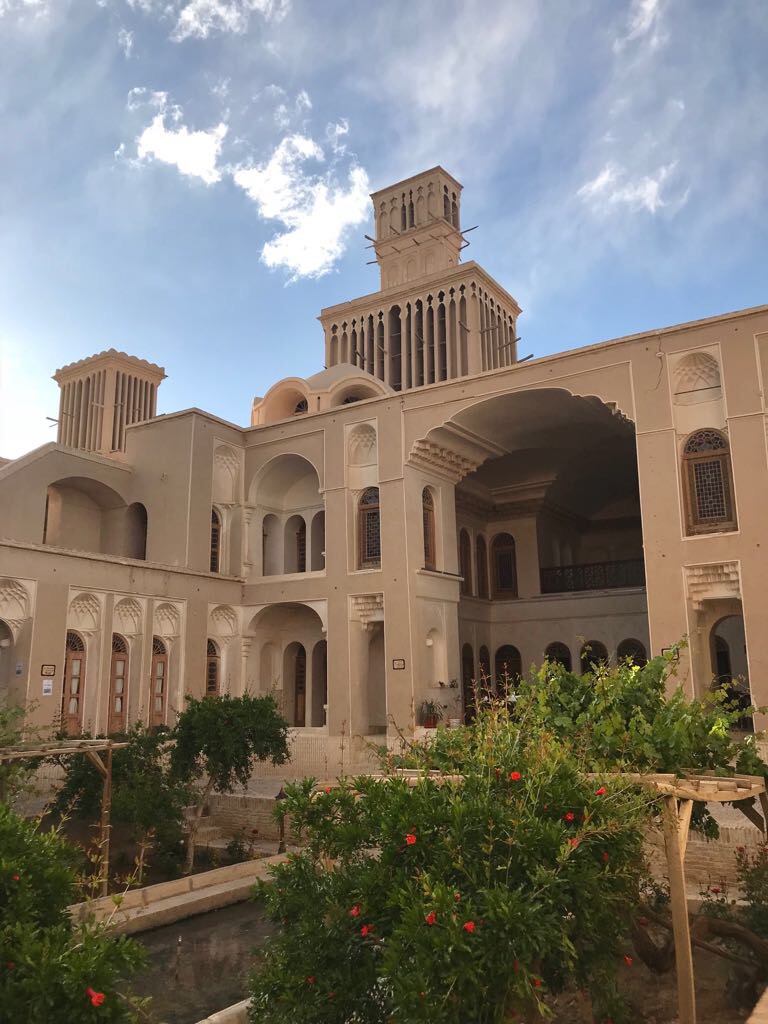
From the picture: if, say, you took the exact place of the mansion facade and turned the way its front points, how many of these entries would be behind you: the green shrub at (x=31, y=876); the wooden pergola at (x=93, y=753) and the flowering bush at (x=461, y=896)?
0

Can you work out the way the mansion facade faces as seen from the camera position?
facing the viewer and to the left of the viewer

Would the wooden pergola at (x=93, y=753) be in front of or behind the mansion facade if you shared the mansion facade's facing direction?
in front

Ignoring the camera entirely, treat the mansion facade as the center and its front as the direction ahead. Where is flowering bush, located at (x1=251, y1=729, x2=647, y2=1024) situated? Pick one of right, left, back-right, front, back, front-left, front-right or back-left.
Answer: front-left

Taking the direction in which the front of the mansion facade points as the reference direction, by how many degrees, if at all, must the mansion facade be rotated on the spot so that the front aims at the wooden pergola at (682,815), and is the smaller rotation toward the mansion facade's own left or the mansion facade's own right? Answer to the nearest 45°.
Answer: approximately 45° to the mansion facade's own left

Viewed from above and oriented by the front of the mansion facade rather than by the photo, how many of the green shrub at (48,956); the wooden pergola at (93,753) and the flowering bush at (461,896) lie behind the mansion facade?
0
